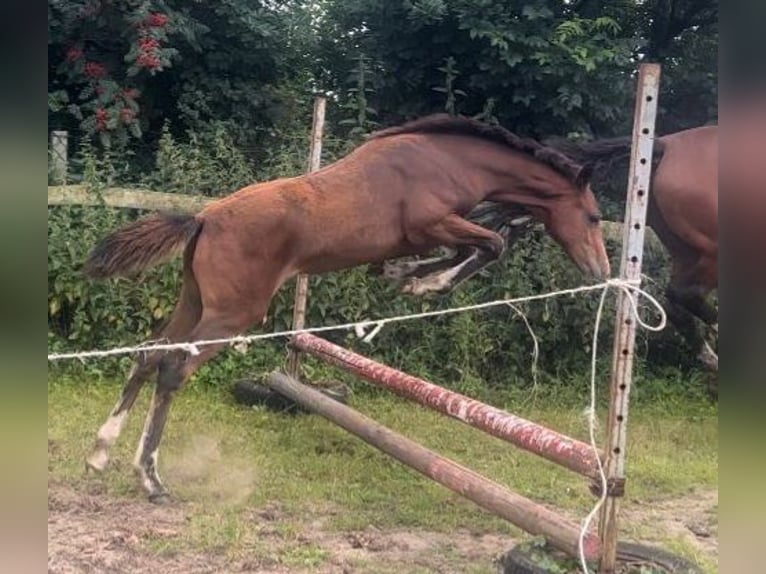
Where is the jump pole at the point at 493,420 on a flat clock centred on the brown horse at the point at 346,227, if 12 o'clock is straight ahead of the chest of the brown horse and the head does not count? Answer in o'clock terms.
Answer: The jump pole is roughly at 2 o'clock from the brown horse.

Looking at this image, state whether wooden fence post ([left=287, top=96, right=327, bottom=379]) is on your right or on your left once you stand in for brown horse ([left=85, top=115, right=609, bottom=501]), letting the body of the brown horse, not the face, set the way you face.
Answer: on your left

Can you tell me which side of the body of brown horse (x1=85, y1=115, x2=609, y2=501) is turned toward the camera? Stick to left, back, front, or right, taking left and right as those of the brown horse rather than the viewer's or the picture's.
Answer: right
